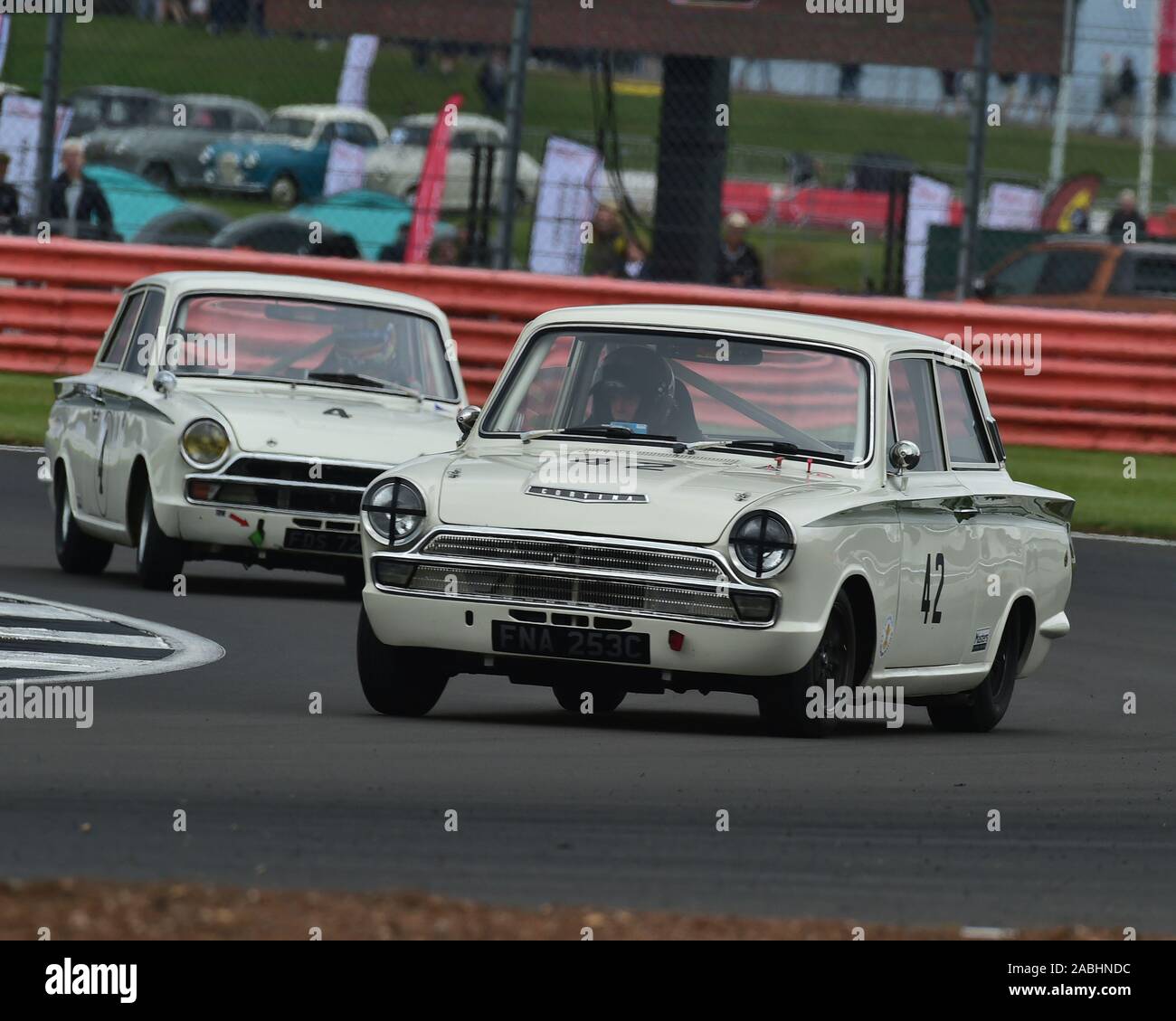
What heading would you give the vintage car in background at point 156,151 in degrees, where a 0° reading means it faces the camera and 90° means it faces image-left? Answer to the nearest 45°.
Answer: approximately 45°

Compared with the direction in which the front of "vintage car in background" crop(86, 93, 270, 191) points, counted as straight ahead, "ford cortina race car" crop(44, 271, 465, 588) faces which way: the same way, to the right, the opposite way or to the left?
to the left

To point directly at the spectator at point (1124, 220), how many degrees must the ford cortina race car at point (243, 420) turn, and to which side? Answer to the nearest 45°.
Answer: approximately 90° to its left

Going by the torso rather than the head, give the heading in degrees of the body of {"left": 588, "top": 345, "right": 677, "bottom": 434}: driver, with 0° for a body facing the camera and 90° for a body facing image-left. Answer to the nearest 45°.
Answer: approximately 45°

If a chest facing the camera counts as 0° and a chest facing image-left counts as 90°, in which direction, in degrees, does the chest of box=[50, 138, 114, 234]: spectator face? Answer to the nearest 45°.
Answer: approximately 0°

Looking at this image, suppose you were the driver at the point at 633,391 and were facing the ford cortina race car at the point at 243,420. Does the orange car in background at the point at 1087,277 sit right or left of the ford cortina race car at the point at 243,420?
right

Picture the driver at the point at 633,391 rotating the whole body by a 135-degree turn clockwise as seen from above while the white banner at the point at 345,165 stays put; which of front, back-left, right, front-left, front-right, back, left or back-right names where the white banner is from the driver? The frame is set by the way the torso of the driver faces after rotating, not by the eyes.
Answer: front

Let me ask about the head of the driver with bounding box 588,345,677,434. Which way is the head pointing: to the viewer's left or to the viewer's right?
to the viewer's left

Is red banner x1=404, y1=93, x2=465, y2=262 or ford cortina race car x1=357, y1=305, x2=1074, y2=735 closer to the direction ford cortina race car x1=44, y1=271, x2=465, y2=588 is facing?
the ford cortina race car

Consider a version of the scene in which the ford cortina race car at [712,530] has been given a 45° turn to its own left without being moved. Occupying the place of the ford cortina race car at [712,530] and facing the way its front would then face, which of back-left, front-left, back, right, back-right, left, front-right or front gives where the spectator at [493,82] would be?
back
